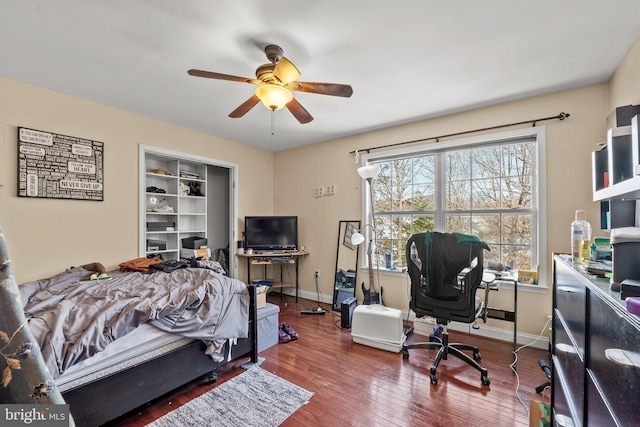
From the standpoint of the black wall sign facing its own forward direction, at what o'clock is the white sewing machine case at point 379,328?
The white sewing machine case is roughly at 12 o'clock from the black wall sign.

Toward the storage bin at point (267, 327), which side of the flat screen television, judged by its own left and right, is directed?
front

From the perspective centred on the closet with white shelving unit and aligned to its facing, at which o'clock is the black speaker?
The black speaker is roughly at 12 o'clock from the closet with white shelving unit.

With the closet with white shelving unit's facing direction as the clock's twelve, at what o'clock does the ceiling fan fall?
The ceiling fan is roughly at 1 o'clock from the closet with white shelving unit.

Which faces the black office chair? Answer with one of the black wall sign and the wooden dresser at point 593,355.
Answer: the black wall sign

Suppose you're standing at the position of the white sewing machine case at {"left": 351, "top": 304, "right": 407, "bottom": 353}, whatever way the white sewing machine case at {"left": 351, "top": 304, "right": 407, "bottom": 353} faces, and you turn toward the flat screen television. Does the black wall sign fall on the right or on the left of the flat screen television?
left

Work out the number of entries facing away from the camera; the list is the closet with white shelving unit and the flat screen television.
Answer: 0

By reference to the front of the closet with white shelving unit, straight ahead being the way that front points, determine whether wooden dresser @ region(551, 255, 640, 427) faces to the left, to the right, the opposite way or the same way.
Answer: the opposite way

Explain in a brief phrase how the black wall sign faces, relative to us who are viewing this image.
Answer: facing the viewer and to the right of the viewer

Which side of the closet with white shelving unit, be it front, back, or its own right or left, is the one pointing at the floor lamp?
front

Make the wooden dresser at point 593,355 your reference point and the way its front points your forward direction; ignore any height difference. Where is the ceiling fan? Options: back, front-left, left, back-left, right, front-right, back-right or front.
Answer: front-right

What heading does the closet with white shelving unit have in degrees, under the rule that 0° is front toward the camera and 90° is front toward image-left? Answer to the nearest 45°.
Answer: approximately 315°

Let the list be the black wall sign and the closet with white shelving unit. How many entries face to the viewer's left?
0

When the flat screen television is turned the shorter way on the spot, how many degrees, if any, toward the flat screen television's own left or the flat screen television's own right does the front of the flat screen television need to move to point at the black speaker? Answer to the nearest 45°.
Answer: approximately 45° to the flat screen television's own left

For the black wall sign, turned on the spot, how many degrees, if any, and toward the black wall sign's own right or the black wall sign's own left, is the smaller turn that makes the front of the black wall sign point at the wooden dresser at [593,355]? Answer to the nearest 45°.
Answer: approximately 45° to the black wall sign's own right

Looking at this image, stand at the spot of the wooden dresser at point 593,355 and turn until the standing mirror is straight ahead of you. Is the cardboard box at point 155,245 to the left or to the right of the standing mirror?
left

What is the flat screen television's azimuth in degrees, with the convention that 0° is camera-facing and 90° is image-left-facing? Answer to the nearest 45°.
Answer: approximately 0°

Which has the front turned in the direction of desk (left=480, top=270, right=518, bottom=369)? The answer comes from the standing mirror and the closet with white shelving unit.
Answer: the closet with white shelving unit
